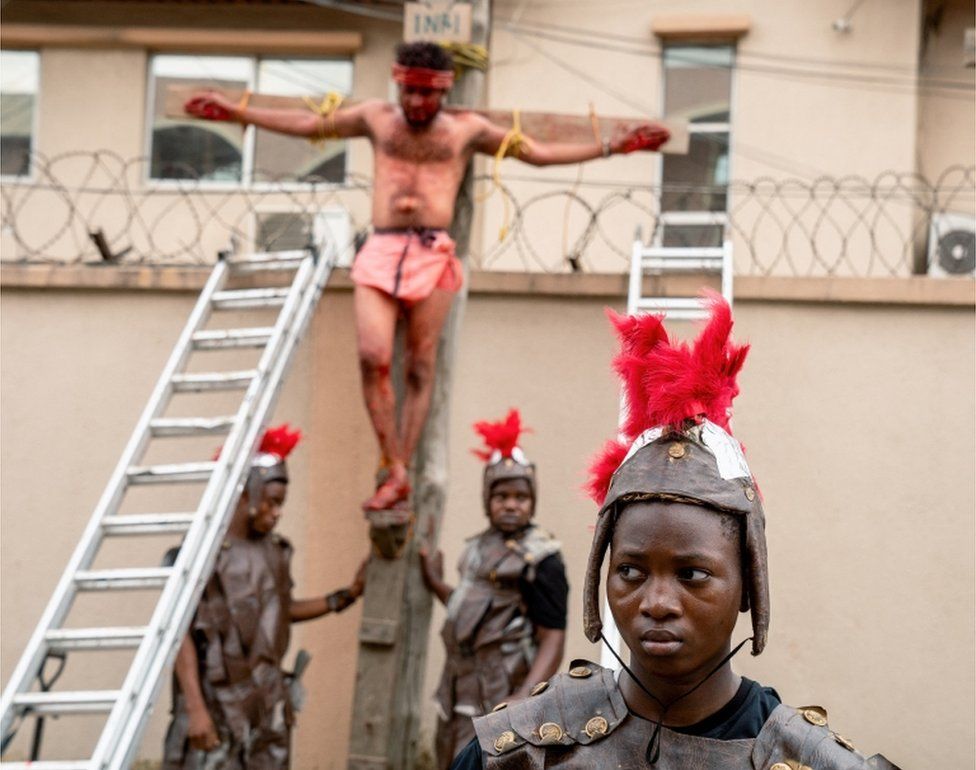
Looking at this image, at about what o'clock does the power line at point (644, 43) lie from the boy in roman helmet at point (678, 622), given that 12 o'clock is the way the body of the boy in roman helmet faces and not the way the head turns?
The power line is roughly at 6 o'clock from the boy in roman helmet.

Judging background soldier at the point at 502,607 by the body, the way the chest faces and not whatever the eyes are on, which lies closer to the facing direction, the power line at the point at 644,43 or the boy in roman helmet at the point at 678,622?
the boy in roman helmet

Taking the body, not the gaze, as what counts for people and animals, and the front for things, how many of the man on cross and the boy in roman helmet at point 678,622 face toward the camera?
2

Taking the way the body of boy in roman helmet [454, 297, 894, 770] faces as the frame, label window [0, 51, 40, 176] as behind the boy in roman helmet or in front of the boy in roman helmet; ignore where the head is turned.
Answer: behind

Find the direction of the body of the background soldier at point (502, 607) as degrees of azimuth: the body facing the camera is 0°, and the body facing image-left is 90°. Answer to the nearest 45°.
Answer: approximately 45°

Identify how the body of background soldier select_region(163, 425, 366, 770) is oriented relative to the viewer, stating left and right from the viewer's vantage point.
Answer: facing the viewer and to the right of the viewer

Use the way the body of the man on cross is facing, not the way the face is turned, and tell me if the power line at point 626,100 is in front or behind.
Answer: behind

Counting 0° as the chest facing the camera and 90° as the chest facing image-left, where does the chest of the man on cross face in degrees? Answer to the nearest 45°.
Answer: approximately 0°

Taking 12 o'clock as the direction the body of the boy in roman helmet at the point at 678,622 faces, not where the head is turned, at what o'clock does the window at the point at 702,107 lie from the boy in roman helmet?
The window is roughly at 6 o'clock from the boy in roman helmet.
